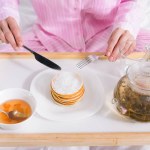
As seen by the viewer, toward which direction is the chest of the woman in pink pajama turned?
toward the camera
